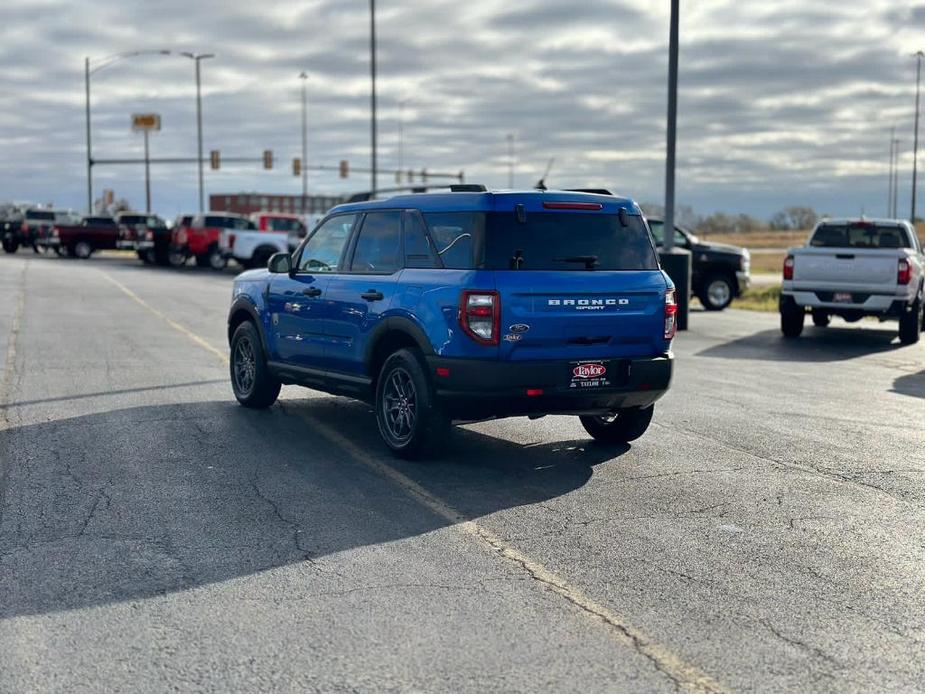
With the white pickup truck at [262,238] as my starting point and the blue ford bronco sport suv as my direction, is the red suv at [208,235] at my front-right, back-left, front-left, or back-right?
back-right

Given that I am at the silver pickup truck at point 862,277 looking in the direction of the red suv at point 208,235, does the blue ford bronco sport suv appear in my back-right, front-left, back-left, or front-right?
back-left

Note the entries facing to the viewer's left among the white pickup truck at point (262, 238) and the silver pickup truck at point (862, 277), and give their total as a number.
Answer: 0

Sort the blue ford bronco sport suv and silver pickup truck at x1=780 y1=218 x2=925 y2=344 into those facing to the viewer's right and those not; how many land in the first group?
0

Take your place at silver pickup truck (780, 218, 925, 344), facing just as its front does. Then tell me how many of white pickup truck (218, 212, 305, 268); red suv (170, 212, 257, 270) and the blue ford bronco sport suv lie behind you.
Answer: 1

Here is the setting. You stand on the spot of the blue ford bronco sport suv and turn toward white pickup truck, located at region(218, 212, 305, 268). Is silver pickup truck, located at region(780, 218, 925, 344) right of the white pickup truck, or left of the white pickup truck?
right

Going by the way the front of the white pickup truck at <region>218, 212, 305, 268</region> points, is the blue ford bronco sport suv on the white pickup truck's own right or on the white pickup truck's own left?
on the white pickup truck's own right

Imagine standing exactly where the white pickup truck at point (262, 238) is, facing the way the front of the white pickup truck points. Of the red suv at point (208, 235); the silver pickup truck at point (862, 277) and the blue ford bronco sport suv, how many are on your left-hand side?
1

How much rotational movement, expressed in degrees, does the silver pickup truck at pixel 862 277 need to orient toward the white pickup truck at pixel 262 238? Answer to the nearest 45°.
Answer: approximately 45° to its left

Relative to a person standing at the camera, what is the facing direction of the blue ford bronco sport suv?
facing away from the viewer and to the left of the viewer

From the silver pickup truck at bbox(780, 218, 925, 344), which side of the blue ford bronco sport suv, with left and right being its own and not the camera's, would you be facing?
right

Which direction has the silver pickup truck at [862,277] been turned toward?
away from the camera

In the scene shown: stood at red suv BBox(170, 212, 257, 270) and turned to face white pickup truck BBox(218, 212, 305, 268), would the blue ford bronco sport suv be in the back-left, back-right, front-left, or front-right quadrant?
front-right

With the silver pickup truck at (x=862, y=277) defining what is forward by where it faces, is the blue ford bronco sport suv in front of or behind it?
behind

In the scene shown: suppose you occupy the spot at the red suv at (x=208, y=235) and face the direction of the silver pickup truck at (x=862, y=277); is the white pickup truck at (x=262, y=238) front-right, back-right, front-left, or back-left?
front-left
